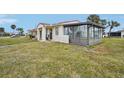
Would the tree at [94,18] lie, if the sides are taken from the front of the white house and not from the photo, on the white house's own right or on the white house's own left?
on the white house's own left
